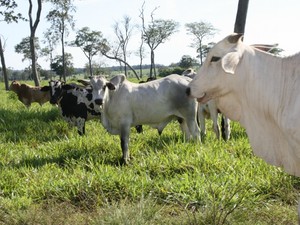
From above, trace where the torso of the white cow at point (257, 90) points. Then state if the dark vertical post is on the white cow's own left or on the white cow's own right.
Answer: on the white cow's own right

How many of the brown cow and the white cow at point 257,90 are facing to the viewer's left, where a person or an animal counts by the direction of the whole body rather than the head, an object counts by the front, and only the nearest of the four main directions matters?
2

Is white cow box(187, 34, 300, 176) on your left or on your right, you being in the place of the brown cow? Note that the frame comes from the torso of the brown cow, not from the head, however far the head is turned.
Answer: on your left

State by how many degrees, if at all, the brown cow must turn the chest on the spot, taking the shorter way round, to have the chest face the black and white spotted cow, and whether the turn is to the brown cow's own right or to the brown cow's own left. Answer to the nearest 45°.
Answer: approximately 90° to the brown cow's own left

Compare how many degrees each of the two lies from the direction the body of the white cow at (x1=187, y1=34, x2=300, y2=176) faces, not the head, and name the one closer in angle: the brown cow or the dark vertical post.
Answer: the brown cow

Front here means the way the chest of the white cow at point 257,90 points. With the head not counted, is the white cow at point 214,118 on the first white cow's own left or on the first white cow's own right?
on the first white cow's own right

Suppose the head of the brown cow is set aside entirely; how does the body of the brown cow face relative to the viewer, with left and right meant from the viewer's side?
facing to the left of the viewer

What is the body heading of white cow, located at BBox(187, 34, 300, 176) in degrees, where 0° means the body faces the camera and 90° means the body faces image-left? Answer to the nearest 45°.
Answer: approximately 90°
